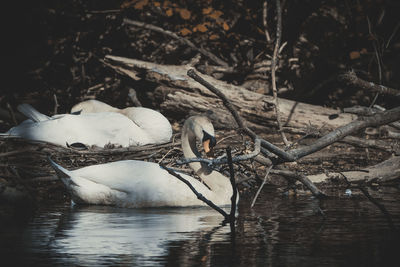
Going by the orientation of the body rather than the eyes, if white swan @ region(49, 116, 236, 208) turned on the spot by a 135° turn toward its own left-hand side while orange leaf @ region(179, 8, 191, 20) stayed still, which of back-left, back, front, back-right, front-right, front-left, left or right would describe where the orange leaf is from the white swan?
front-right

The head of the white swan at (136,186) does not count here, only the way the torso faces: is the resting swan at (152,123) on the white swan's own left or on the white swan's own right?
on the white swan's own left

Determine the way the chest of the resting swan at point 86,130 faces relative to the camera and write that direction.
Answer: to the viewer's right

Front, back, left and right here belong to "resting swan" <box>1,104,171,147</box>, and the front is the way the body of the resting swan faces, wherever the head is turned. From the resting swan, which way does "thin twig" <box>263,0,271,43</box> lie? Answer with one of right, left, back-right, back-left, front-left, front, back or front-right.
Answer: front-left

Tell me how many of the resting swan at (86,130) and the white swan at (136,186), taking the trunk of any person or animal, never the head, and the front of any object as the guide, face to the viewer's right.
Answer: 2

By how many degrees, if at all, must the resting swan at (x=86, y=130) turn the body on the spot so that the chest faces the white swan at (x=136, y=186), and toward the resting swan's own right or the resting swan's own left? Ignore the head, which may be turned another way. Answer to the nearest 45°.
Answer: approximately 90° to the resting swan's own right

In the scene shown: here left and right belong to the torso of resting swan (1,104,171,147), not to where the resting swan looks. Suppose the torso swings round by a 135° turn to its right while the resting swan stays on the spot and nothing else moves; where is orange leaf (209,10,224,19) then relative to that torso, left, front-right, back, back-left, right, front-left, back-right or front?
back

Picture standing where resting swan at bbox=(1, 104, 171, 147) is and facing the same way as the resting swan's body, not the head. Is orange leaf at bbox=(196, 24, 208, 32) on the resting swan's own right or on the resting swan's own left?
on the resting swan's own left

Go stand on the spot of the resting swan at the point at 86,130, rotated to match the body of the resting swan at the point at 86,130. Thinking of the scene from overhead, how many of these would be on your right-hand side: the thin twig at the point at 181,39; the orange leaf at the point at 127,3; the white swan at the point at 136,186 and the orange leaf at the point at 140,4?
1

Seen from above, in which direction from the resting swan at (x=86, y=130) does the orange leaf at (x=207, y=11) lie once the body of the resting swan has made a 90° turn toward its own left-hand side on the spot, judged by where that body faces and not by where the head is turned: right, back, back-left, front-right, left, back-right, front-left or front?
front-right

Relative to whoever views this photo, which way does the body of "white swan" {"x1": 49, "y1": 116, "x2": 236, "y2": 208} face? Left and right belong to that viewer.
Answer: facing to the right of the viewer

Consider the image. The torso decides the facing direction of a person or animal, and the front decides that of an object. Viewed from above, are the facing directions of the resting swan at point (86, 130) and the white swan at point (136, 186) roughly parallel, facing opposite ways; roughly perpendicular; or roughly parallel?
roughly parallel

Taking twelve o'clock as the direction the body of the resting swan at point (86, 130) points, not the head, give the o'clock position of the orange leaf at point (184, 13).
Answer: The orange leaf is roughly at 10 o'clock from the resting swan.
